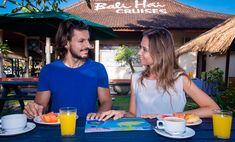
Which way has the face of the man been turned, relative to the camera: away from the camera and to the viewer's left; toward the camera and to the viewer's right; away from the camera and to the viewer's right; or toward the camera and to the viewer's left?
toward the camera and to the viewer's right

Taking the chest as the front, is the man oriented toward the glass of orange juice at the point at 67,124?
yes

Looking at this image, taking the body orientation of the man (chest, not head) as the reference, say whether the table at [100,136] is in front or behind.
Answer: in front

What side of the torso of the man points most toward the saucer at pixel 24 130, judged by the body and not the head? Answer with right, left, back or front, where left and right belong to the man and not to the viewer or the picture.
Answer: front

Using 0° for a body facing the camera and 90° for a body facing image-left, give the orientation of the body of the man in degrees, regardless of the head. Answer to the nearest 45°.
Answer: approximately 0°

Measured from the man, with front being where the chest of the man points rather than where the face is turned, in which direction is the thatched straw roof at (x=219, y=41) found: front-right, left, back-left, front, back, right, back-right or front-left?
back-left

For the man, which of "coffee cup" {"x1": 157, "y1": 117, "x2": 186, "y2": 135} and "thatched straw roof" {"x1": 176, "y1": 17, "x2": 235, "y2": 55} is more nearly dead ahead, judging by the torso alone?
the coffee cup

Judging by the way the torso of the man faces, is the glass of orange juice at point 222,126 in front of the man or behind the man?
in front

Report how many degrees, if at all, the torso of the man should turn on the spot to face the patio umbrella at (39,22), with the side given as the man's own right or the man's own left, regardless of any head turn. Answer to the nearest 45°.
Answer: approximately 180°
